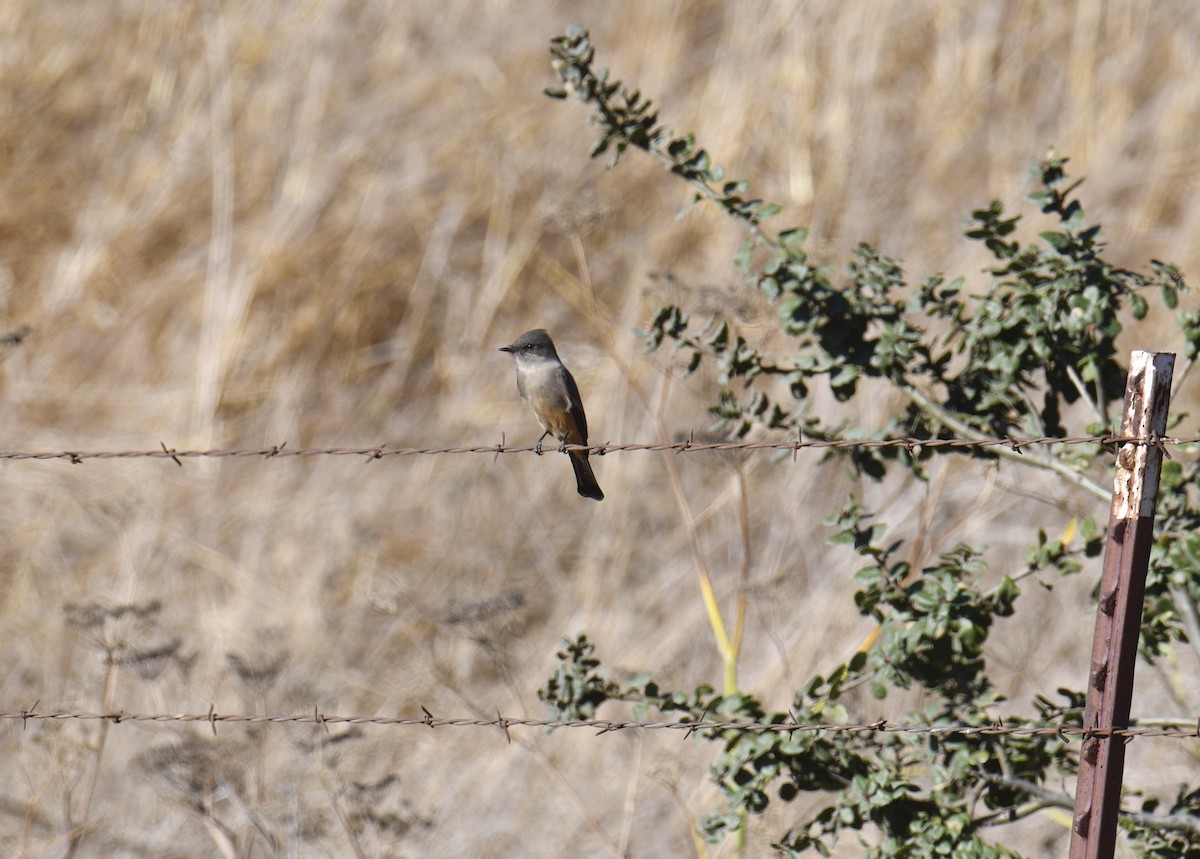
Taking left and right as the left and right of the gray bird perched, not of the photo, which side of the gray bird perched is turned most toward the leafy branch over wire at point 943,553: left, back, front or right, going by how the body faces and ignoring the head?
left

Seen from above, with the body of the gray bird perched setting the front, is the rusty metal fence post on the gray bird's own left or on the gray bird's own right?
on the gray bird's own left

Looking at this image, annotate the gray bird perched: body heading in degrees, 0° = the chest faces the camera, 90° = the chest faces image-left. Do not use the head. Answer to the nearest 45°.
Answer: approximately 45°
